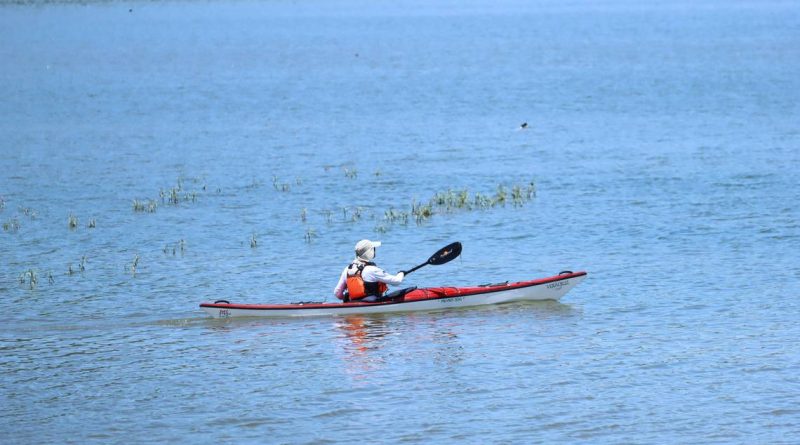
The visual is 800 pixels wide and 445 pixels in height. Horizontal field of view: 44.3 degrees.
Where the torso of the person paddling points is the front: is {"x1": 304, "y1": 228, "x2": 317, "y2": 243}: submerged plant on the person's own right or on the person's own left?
on the person's own left

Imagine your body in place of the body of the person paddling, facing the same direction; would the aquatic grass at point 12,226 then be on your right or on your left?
on your left

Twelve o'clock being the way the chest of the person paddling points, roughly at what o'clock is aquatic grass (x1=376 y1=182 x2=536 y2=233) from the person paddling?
The aquatic grass is roughly at 11 o'clock from the person paddling.

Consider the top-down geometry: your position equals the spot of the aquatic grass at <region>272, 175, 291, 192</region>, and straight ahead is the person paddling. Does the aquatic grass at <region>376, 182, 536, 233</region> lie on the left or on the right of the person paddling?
left

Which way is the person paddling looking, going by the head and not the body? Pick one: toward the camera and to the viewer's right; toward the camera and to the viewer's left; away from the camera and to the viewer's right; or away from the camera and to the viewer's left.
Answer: away from the camera and to the viewer's right

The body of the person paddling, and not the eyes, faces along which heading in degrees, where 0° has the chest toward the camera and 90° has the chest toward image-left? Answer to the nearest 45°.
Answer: approximately 225°

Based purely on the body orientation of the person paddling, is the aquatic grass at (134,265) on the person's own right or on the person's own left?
on the person's own left

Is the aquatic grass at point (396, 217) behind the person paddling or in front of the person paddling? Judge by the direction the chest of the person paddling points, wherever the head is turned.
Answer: in front
